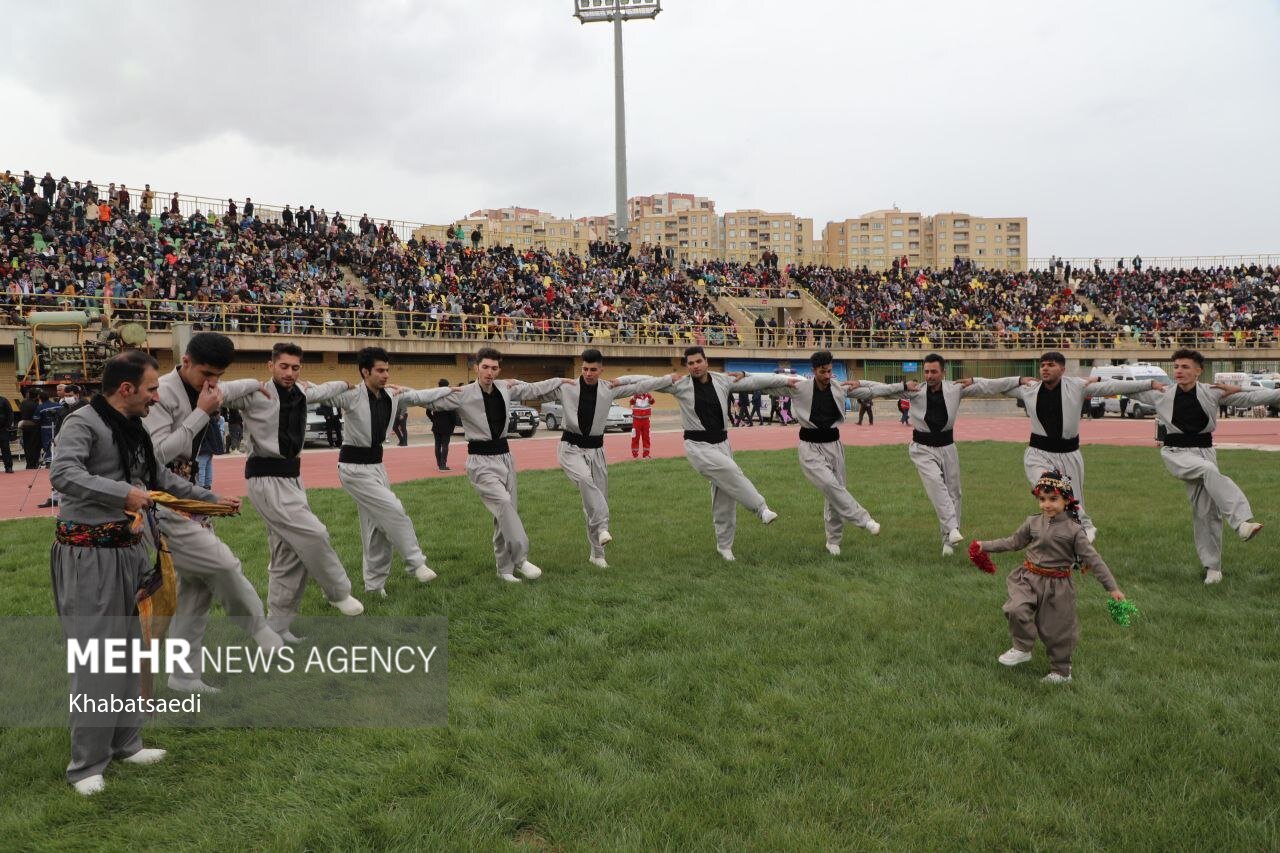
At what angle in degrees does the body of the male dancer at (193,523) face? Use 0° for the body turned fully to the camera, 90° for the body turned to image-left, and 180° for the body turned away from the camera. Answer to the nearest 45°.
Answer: approximately 315°

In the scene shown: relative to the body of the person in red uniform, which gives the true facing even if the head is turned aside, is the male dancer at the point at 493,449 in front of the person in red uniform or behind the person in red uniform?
in front

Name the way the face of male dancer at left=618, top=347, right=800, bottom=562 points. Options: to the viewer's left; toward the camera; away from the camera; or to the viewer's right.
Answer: toward the camera

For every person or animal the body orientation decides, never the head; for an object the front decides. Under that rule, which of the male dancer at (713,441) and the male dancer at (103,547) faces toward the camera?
the male dancer at (713,441)

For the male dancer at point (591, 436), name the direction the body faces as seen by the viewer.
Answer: toward the camera

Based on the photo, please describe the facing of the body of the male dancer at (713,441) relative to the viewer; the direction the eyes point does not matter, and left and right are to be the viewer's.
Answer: facing the viewer

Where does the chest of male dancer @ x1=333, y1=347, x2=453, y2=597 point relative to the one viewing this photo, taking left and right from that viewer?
facing the viewer and to the right of the viewer

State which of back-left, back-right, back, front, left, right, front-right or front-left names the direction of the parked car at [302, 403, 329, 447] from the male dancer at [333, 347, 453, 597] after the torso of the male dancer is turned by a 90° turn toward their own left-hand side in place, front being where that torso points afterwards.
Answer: front-left

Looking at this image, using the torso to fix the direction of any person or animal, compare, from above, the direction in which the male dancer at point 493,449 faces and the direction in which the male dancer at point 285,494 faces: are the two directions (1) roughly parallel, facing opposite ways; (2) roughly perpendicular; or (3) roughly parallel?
roughly parallel

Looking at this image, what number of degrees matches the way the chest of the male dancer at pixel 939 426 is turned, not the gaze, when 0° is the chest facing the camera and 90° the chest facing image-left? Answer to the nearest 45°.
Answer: approximately 0°

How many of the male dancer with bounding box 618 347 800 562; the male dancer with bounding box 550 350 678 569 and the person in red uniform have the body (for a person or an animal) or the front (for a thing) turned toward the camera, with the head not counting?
3
